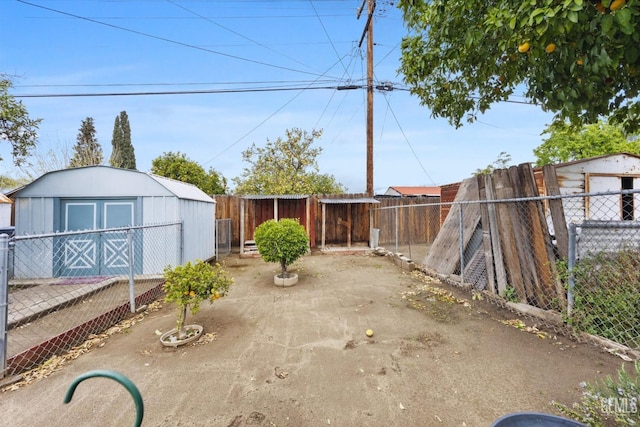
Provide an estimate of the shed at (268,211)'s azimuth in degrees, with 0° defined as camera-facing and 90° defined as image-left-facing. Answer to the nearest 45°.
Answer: approximately 0°

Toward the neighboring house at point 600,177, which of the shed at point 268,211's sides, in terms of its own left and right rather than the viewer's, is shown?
left

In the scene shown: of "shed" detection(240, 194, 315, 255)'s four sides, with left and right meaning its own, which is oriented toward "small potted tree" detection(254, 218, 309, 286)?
front

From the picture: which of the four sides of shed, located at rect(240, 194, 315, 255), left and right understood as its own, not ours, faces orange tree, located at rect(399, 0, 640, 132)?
front

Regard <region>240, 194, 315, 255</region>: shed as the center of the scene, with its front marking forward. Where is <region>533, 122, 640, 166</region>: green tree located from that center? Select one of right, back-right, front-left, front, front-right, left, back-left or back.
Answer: left

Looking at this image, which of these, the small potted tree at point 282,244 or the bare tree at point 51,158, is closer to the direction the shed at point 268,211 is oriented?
the small potted tree

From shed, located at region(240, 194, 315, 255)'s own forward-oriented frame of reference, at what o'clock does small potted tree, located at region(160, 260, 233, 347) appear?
The small potted tree is roughly at 12 o'clock from the shed.

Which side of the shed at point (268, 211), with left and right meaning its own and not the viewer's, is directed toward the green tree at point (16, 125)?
right

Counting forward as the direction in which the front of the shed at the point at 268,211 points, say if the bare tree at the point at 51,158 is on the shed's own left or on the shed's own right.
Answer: on the shed's own right

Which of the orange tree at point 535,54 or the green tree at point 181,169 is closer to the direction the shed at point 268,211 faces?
the orange tree

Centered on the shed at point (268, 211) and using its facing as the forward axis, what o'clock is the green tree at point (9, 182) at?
The green tree is roughly at 4 o'clock from the shed.

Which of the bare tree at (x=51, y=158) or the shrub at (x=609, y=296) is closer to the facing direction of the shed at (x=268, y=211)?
the shrub

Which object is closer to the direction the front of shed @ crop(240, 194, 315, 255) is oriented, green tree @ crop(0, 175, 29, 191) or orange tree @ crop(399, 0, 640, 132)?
the orange tree

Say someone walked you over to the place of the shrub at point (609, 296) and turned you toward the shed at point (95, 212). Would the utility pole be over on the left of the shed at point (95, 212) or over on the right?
right

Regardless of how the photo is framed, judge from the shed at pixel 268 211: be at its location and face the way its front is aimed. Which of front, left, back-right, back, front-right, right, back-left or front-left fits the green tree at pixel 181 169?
back-right

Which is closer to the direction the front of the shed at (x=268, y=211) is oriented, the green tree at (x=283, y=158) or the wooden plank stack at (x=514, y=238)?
the wooden plank stack
